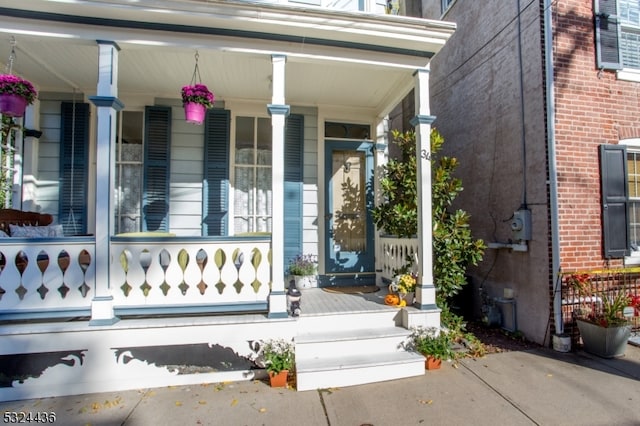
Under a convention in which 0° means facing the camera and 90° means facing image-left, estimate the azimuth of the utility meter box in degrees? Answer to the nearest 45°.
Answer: approximately 45°

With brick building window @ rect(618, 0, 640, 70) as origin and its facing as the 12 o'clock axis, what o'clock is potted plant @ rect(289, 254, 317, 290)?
The potted plant is roughly at 2 o'clock from the brick building window.

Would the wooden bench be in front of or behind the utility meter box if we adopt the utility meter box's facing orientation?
in front

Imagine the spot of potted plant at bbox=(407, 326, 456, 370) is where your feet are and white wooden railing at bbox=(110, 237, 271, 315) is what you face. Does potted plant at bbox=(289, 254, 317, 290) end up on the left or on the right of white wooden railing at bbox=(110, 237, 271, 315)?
right

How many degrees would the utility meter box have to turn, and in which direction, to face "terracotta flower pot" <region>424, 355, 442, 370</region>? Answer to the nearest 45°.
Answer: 0° — it already faces it

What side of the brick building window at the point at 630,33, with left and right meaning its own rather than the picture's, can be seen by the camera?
front

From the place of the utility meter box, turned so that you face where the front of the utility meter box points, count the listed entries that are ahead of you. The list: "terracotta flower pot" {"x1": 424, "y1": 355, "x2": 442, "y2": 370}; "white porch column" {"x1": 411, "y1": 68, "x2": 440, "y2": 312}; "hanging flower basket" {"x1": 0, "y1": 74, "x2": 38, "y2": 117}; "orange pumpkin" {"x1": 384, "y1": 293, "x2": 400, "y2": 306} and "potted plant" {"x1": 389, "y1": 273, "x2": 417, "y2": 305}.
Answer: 5

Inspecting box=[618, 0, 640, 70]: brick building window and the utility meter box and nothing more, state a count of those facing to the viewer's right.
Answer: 0

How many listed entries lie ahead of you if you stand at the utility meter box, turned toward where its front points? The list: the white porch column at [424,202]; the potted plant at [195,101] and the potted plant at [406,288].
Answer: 3

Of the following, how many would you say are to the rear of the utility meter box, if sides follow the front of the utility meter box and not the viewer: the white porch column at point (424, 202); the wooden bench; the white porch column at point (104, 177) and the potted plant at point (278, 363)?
0

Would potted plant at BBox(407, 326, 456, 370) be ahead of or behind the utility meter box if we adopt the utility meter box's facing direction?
ahead
